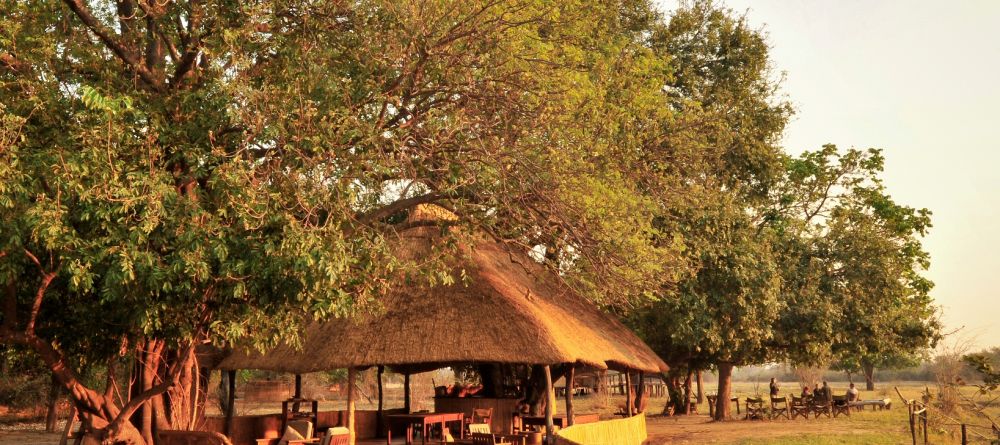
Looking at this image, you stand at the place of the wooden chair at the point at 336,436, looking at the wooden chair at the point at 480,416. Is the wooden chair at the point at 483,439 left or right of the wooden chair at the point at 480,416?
right

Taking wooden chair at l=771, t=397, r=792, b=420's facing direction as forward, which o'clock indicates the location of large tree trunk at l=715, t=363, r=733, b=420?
The large tree trunk is roughly at 9 o'clock from the wooden chair.

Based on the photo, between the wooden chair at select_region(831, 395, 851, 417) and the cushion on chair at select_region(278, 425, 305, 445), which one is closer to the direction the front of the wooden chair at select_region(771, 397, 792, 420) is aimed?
the wooden chair

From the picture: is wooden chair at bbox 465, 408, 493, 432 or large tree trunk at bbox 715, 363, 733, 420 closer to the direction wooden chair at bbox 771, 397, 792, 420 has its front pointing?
the large tree trunk

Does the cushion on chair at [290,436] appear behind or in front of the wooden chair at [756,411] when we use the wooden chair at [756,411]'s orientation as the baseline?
behind

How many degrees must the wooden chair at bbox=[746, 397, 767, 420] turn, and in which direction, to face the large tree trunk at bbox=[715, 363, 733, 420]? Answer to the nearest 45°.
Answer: approximately 135° to its left

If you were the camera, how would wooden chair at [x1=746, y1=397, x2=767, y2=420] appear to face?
facing away from the viewer and to the right of the viewer

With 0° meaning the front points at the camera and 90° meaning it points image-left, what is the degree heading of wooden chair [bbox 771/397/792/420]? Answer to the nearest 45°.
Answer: approximately 180°

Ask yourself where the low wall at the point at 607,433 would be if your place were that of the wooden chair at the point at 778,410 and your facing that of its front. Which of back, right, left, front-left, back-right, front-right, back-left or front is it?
back

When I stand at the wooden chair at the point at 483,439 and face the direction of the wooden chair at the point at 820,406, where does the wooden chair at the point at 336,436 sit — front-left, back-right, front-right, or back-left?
back-left
